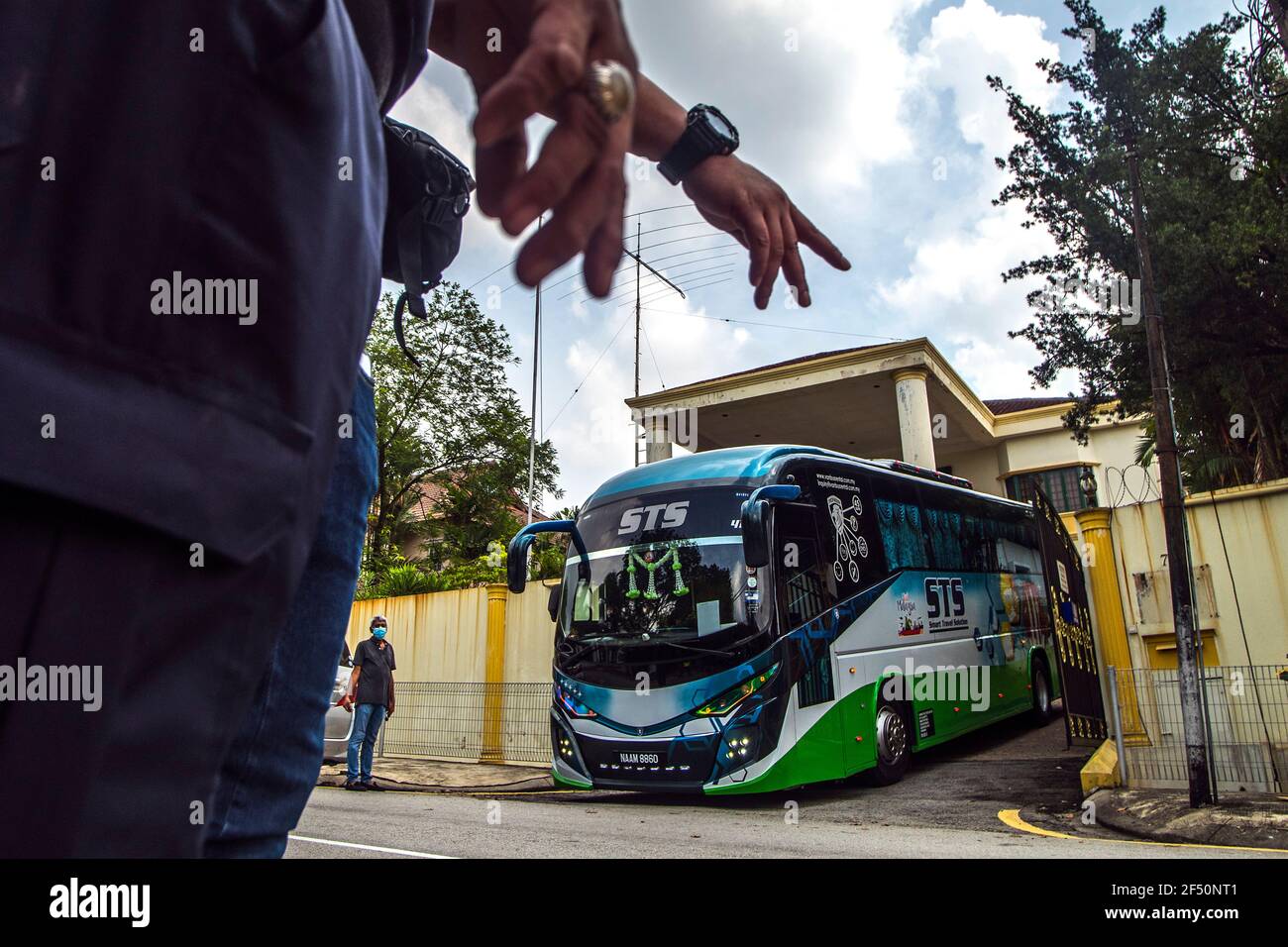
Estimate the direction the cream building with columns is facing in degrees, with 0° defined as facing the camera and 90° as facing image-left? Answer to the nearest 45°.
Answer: approximately 45°

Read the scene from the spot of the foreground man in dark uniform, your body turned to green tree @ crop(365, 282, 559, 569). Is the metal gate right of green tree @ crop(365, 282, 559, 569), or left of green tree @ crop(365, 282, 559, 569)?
right

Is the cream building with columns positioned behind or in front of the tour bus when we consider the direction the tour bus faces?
behind

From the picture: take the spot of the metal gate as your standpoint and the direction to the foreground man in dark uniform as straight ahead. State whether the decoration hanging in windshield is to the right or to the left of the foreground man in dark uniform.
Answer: right

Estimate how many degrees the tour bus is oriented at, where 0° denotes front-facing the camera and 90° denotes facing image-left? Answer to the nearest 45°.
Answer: approximately 45°

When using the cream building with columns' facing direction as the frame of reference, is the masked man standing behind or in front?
in front

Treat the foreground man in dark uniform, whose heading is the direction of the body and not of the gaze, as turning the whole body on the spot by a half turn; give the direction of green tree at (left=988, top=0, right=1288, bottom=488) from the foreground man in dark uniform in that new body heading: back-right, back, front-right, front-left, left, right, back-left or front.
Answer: back-right

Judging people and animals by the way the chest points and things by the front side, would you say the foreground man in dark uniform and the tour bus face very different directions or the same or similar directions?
very different directions

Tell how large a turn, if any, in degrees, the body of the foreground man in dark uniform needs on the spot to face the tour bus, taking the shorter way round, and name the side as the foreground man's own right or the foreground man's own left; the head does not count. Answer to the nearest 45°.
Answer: approximately 45° to the foreground man's own left

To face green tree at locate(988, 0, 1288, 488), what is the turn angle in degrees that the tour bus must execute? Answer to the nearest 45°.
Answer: approximately 180°
